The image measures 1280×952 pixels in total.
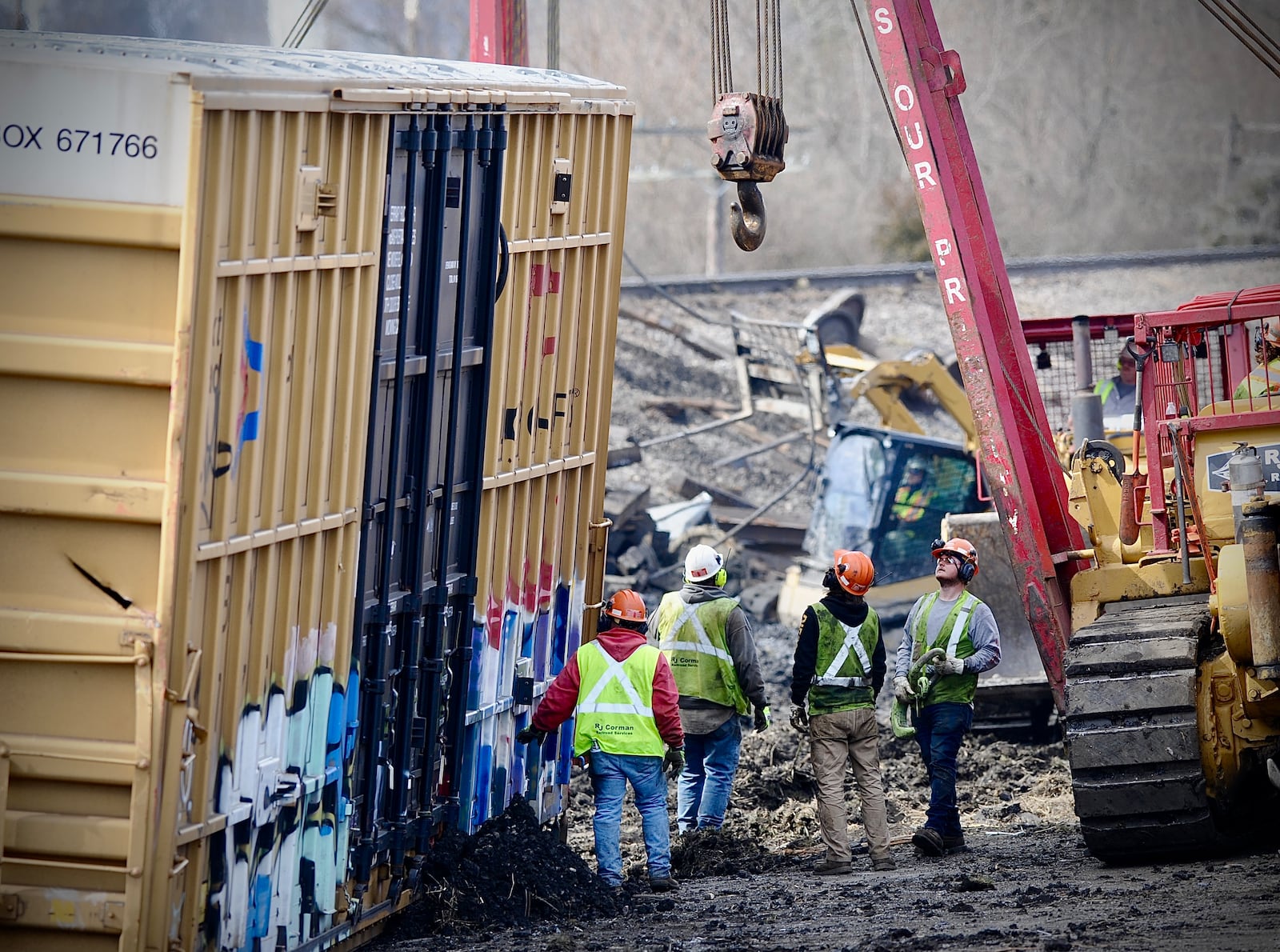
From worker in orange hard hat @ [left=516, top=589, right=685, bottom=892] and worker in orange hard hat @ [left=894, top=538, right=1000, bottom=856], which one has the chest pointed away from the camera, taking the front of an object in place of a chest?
worker in orange hard hat @ [left=516, top=589, right=685, bottom=892]

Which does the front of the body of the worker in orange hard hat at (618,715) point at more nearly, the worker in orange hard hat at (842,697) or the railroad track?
the railroad track

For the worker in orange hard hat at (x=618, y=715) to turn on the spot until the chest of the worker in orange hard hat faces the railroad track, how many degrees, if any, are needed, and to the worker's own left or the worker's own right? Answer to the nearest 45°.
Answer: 0° — they already face it

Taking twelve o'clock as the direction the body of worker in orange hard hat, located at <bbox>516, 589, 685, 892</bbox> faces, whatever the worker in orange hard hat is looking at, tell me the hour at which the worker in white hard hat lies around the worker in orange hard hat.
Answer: The worker in white hard hat is roughly at 1 o'clock from the worker in orange hard hat.

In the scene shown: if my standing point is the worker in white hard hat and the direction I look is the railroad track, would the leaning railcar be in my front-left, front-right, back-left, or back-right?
back-left

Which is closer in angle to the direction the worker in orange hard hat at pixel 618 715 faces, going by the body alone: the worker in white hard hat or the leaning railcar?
the worker in white hard hat

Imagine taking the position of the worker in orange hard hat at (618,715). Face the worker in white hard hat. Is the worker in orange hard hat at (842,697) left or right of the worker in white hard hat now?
right

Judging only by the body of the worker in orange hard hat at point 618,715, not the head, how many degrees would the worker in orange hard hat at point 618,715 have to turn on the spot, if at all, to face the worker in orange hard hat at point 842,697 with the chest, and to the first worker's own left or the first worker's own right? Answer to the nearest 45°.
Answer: approximately 45° to the first worker's own right

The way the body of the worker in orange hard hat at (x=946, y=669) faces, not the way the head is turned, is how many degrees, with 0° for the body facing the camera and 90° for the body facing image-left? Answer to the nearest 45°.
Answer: approximately 45°

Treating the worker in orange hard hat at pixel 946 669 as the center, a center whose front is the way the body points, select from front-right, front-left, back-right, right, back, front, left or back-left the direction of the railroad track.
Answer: back-right

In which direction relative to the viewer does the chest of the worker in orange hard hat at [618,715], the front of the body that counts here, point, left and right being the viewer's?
facing away from the viewer

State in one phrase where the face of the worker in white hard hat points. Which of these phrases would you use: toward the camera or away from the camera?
away from the camera

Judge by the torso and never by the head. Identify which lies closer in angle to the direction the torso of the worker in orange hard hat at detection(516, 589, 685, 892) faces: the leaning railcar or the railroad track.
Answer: the railroad track
